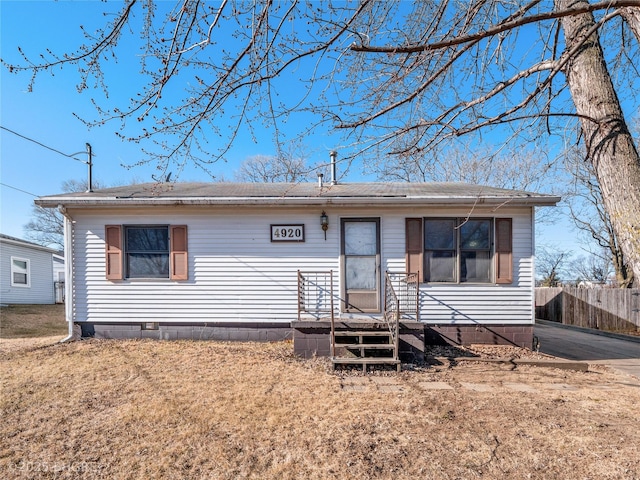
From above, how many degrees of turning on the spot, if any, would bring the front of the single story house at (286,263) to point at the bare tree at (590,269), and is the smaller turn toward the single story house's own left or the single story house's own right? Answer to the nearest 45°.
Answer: approximately 135° to the single story house's own left

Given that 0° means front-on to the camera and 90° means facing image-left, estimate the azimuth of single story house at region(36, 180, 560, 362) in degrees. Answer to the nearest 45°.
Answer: approximately 0°

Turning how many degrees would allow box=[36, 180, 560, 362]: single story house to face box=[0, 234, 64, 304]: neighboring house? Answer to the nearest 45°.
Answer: approximately 135° to its right

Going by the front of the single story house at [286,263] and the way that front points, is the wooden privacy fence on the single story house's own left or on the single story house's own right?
on the single story house's own left

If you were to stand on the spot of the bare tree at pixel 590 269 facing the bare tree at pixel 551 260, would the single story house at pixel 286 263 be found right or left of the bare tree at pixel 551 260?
left
